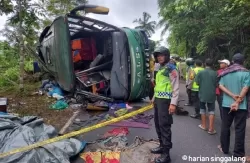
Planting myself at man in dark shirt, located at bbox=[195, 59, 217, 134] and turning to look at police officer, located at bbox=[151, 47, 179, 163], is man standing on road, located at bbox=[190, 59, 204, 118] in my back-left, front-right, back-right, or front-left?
back-right

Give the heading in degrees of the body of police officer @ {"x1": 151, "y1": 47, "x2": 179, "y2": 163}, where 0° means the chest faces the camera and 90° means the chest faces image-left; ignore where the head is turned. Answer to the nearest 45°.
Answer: approximately 45°

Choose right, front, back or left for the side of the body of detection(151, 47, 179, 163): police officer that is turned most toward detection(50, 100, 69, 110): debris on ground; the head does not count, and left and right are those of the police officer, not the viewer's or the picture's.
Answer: right
